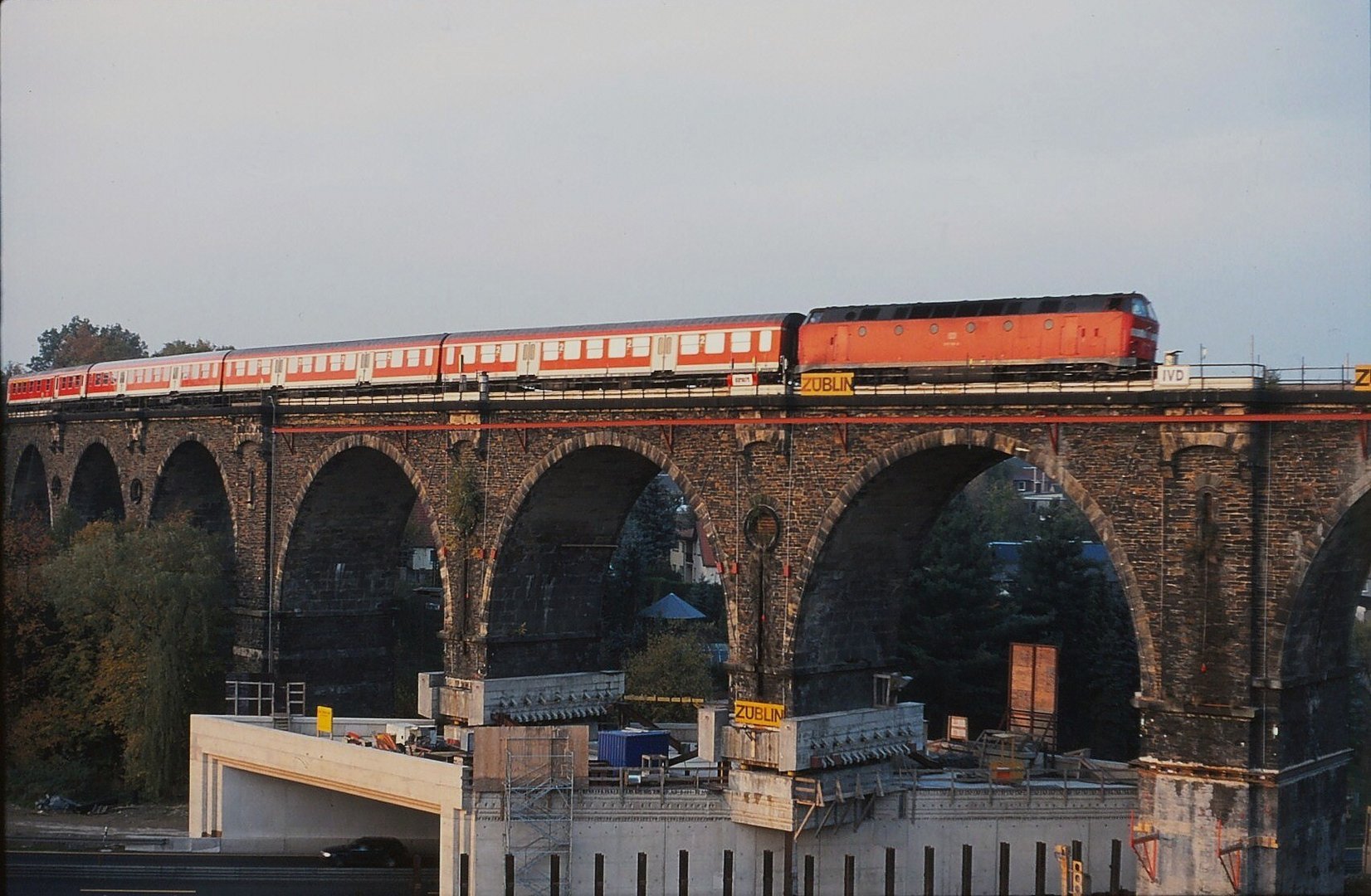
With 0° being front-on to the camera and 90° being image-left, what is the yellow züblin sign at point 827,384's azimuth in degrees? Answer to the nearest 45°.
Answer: approximately 0°

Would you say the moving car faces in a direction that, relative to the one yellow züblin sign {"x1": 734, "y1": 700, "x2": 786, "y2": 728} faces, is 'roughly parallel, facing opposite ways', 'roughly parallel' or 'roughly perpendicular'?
roughly perpendicular

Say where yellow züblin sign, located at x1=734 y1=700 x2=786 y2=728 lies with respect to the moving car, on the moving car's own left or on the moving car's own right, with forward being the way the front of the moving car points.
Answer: on the moving car's own left

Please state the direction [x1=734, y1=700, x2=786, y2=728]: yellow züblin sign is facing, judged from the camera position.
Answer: facing the viewer

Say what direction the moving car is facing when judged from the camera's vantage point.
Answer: facing to the left of the viewer

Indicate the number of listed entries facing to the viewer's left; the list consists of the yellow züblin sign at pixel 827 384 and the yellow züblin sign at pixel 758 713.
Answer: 0

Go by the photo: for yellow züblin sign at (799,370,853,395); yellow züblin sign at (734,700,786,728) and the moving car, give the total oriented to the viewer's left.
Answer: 1

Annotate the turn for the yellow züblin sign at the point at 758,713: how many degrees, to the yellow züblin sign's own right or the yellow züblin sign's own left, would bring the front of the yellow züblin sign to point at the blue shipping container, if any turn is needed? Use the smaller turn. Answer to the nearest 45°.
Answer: approximately 135° to the yellow züblin sign's own right

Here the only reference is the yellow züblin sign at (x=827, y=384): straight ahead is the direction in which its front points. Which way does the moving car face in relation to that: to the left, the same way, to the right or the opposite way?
to the right
